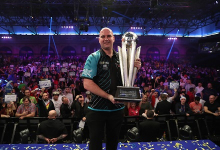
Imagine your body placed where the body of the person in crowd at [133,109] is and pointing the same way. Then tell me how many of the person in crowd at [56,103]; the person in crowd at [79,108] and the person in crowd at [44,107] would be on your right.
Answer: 3

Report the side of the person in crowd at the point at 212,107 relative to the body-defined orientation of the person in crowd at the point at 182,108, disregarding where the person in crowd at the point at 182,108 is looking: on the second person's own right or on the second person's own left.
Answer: on the second person's own left

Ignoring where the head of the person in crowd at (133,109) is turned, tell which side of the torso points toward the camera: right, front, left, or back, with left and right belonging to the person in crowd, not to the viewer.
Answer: front

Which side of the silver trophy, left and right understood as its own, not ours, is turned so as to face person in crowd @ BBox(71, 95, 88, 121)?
back

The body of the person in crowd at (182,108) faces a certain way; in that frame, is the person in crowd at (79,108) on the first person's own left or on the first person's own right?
on the first person's own right

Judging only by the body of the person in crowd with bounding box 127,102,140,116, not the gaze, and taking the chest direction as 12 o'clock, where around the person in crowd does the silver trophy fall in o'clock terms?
The silver trophy is roughly at 12 o'clock from the person in crowd.

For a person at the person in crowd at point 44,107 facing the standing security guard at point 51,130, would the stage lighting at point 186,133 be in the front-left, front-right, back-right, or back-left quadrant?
front-left

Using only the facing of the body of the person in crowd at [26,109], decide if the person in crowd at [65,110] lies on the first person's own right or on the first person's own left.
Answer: on the first person's own left

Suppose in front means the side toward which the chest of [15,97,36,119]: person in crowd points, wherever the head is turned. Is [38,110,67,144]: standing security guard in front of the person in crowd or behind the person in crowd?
in front

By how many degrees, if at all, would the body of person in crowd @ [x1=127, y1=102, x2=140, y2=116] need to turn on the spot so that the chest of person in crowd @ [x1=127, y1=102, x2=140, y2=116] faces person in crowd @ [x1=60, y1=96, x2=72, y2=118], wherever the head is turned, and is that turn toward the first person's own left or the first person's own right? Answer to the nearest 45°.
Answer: approximately 90° to the first person's own right

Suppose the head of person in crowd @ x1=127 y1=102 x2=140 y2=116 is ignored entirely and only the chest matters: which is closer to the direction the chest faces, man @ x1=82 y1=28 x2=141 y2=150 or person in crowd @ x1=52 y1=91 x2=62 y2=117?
the man

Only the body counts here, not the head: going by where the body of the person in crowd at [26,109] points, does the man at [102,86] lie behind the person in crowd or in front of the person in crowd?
in front

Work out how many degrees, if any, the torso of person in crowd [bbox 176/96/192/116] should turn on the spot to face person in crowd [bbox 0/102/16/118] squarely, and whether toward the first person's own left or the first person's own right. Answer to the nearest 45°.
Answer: approximately 90° to the first person's own right

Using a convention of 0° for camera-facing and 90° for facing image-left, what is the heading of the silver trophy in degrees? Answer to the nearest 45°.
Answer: approximately 0°
